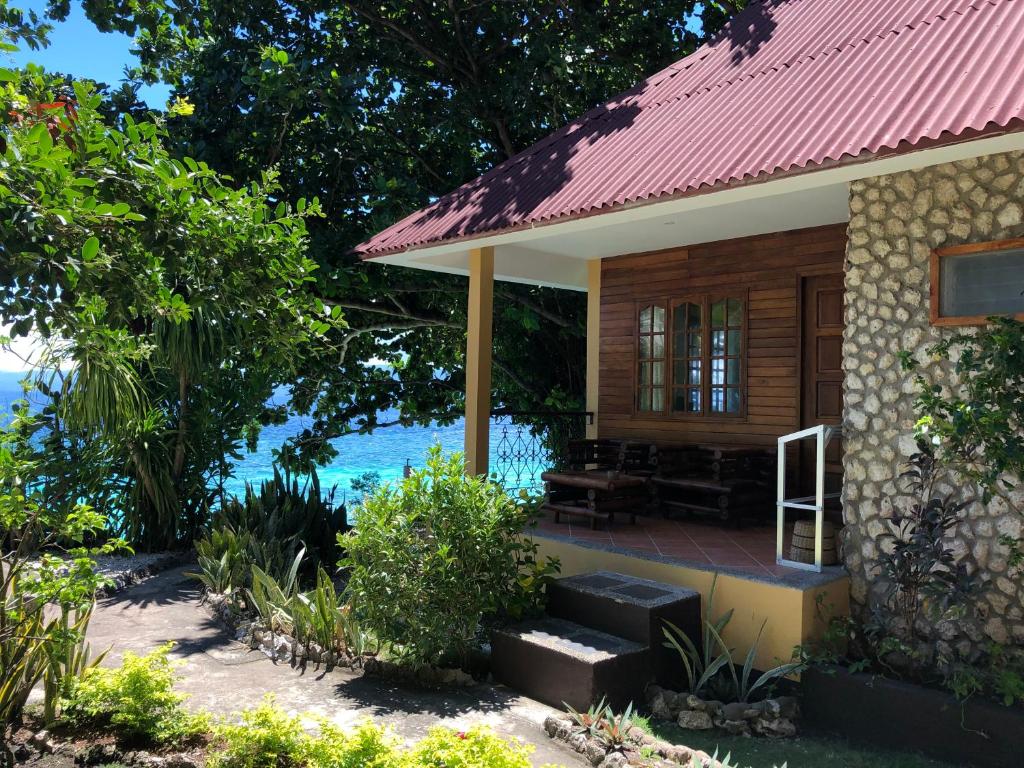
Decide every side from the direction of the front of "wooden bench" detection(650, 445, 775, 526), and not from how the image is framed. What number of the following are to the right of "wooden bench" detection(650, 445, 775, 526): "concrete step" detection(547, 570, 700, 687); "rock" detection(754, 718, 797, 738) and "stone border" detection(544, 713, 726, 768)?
0

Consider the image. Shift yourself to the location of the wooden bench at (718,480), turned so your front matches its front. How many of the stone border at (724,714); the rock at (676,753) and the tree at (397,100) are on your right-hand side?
1

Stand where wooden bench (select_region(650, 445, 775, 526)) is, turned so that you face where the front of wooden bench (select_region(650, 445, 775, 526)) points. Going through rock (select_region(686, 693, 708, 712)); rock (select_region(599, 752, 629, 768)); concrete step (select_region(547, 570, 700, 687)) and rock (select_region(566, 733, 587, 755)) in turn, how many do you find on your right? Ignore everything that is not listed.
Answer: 0

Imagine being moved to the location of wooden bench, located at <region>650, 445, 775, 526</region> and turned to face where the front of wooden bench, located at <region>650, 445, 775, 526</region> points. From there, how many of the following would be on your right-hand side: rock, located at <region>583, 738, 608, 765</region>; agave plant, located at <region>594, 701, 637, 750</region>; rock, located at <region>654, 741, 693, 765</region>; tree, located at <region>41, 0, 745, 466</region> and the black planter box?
1

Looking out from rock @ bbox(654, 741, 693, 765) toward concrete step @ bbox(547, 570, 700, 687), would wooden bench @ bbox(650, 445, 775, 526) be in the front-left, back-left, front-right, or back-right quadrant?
front-right

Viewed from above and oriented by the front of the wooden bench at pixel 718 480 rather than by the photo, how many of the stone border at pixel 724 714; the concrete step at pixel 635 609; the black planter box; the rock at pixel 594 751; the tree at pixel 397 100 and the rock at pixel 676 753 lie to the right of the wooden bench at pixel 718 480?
1

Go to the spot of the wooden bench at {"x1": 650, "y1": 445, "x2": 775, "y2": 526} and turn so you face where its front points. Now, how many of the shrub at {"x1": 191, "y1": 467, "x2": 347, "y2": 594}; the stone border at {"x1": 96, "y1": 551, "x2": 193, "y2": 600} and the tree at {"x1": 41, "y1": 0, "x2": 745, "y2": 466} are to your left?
0

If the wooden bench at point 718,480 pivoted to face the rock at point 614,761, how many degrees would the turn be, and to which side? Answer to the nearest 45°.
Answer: approximately 45° to its left
